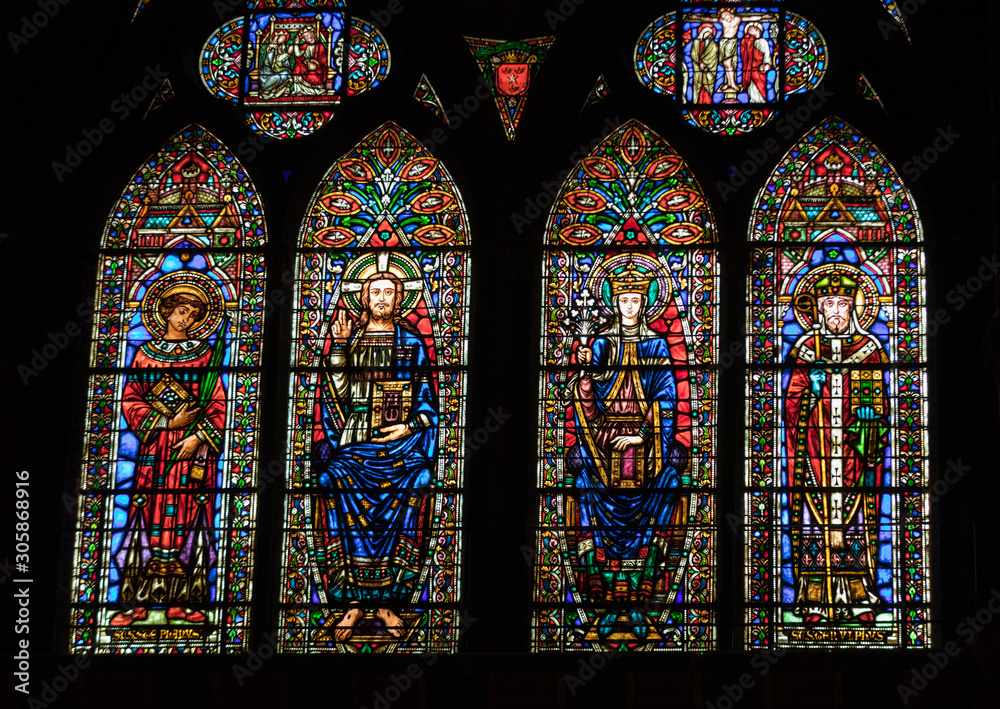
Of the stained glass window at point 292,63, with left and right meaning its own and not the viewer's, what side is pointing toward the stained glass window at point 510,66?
left

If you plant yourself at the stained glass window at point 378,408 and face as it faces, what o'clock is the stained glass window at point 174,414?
the stained glass window at point 174,414 is roughly at 3 o'clock from the stained glass window at point 378,408.

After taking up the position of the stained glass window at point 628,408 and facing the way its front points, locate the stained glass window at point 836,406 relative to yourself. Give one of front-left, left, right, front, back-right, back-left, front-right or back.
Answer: left

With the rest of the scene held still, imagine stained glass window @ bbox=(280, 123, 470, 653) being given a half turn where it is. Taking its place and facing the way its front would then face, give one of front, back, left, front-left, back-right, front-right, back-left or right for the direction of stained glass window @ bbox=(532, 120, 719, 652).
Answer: right

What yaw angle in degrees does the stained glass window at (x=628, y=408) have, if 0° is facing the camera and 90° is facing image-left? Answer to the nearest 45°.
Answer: approximately 0°

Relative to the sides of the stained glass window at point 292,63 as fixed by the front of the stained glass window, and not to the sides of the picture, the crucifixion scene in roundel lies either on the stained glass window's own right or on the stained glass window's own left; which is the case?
on the stained glass window's own left
